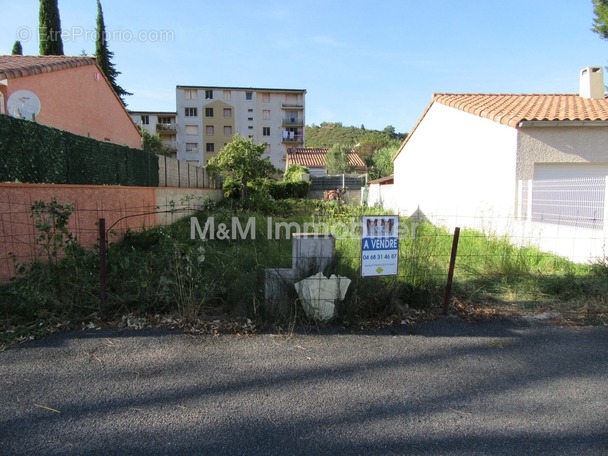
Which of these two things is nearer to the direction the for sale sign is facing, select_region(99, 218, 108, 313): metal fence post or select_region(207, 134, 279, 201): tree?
the metal fence post

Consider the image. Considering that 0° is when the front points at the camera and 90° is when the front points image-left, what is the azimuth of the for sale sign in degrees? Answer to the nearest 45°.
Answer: approximately 0°

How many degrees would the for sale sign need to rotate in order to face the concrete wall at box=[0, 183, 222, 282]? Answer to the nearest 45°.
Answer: approximately 90° to its right

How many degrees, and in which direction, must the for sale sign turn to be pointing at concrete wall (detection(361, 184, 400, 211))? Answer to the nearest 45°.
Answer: approximately 180°

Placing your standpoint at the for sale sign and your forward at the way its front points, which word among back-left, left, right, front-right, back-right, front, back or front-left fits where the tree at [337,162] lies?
back

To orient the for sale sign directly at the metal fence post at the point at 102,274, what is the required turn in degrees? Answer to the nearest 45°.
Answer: approximately 90° to its right

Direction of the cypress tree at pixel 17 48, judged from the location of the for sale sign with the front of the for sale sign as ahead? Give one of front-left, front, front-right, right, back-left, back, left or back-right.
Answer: back-right

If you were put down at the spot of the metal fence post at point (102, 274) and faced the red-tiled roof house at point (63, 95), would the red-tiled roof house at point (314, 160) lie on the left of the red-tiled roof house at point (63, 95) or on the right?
right
